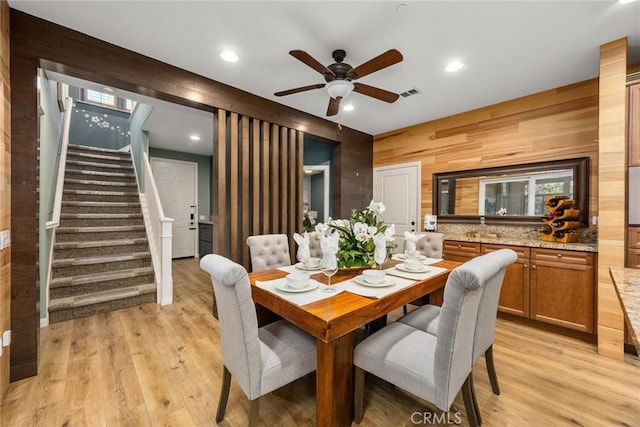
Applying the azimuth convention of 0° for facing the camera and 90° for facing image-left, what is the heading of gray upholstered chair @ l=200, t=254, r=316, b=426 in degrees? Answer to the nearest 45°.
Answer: approximately 225°

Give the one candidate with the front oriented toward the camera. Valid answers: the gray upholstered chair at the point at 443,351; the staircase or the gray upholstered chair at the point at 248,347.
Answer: the staircase

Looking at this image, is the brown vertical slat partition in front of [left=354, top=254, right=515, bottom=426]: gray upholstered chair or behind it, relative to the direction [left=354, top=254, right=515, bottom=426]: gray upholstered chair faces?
in front

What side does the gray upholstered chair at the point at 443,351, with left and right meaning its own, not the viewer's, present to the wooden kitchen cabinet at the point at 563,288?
right

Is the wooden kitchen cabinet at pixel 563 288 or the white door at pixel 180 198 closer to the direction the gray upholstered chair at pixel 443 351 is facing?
the white door

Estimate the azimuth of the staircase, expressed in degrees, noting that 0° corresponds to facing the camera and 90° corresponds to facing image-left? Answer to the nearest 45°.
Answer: approximately 0°

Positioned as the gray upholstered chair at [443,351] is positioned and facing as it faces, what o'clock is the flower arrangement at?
The flower arrangement is roughly at 12 o'clock from the gray upholstered chair.

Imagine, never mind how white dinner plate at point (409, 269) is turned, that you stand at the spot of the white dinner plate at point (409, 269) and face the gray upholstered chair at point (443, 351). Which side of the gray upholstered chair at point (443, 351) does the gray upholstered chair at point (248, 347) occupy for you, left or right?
right

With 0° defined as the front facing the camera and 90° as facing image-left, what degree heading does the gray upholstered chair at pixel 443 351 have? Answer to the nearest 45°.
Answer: approximately 135°

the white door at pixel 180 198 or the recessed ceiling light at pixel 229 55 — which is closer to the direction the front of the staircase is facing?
the recessed ceiling light

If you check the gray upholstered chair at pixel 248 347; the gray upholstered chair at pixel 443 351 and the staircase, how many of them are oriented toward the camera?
1

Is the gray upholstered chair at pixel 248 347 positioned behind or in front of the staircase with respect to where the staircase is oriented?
in front

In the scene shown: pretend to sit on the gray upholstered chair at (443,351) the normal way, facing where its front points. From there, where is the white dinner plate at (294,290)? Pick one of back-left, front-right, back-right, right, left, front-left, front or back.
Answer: front-left

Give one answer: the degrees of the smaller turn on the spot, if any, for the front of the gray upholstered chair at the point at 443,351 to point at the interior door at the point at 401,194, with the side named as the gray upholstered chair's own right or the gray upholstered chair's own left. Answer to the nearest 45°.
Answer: approximately 45° to the gray upholstered chair's own right
